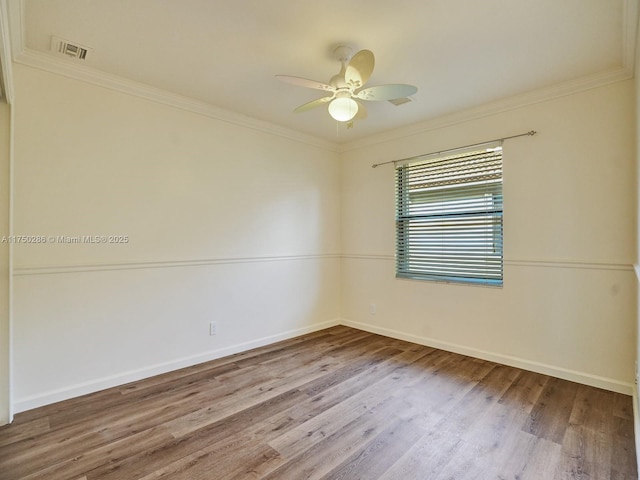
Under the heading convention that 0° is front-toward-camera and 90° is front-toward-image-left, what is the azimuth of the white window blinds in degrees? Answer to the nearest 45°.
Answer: approximately 45°

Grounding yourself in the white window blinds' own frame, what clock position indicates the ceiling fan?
The ceiling fan is roughly at 11 o'clock from the white window blinds.

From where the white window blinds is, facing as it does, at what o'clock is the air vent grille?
The air vent grille is roughly at 12 o'clock from the white window blinds.

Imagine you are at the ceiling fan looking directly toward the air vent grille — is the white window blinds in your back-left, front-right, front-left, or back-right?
back-right
